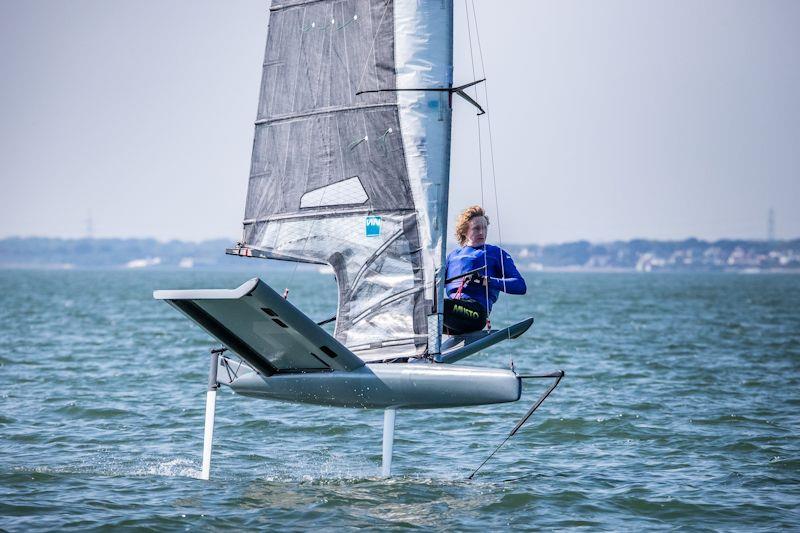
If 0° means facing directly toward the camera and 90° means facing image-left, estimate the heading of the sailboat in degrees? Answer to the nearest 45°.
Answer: approximately 315°

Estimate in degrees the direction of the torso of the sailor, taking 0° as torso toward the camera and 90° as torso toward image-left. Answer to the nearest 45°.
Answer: approximately 0°
